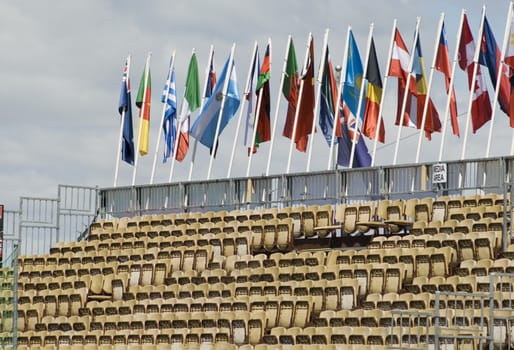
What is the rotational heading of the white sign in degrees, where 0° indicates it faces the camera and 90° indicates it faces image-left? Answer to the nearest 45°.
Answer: approximately 0°

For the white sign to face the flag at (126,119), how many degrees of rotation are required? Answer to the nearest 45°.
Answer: approximately 135° to its right

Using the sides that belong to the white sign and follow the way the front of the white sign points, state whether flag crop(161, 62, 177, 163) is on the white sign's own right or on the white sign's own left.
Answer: on the white sign's own right

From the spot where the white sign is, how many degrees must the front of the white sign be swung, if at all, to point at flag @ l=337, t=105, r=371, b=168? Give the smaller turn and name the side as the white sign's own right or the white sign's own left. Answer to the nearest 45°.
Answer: approximately 135° to the white sign's own right
